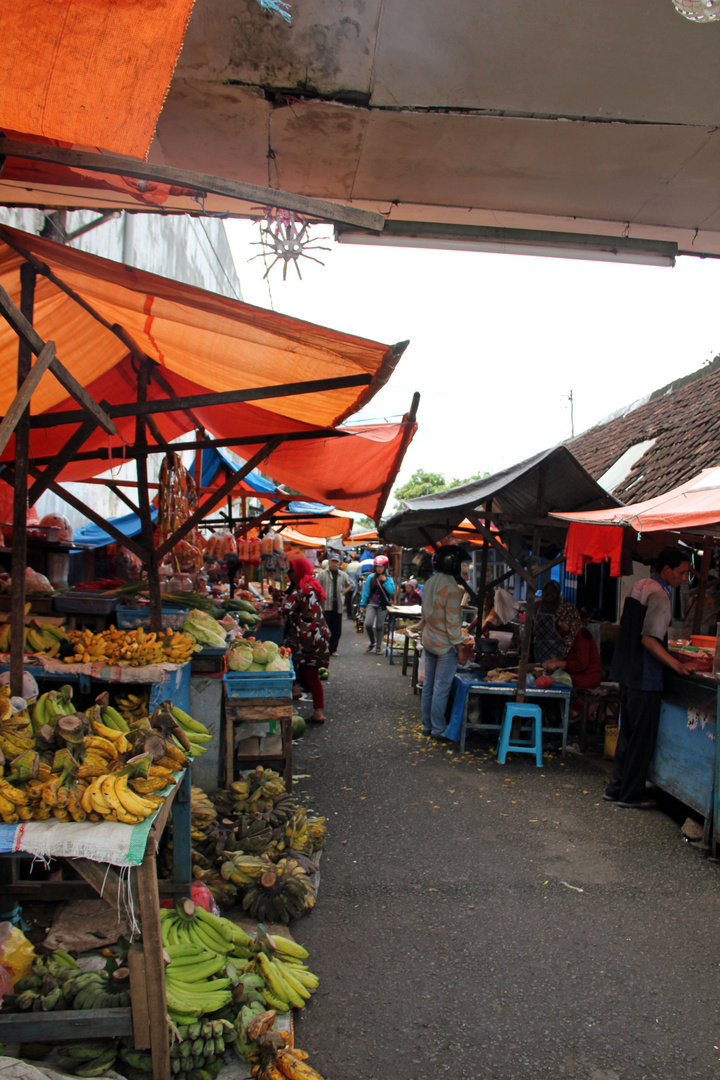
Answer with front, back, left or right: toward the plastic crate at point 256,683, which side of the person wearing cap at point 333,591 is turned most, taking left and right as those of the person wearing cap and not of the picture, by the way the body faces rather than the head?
front

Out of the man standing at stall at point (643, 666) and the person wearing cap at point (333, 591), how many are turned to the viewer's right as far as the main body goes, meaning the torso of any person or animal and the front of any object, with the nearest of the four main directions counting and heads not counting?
1

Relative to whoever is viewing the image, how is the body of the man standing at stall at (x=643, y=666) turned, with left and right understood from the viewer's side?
facing to the right of the viewer

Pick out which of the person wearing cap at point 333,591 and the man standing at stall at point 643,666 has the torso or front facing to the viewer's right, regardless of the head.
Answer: the man standing at stall

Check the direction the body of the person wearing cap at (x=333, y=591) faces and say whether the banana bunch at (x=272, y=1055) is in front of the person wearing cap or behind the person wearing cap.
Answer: in front

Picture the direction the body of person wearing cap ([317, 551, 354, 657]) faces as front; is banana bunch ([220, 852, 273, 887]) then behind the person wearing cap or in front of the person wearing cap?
in front

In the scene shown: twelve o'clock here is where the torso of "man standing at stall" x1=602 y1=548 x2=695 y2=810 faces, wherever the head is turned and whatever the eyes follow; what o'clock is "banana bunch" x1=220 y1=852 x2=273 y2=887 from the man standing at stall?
The banana bunch is roughly at 4 o'clock from the man standing at stall.

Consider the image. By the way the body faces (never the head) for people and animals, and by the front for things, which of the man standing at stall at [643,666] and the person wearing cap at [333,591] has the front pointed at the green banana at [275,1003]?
the person wearing cap

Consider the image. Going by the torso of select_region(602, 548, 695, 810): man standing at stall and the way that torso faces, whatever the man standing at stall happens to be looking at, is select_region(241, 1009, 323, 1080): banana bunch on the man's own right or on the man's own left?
on the man's own right

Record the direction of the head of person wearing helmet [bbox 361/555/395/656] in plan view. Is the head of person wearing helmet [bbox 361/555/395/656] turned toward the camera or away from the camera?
toward the camera

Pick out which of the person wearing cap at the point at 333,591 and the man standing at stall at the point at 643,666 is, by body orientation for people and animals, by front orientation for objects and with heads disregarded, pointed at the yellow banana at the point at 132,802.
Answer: the person wearing cap

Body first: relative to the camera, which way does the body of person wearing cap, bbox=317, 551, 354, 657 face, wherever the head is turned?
toward the camera

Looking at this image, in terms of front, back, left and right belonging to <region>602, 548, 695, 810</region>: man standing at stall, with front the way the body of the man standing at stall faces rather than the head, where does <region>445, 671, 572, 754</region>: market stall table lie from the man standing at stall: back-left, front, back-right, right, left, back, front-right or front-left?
back-left
